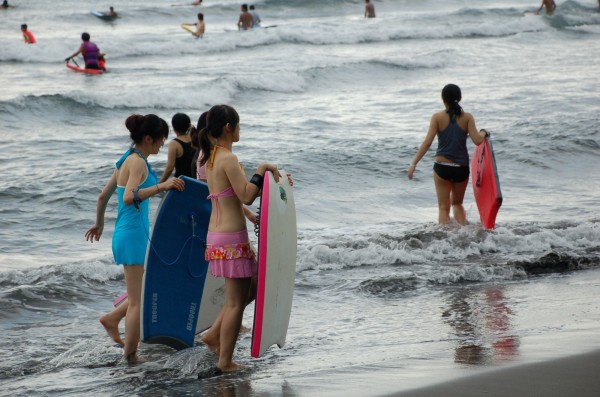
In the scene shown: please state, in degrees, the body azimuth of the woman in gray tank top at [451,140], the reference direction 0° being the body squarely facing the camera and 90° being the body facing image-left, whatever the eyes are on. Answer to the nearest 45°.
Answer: approximately 180°

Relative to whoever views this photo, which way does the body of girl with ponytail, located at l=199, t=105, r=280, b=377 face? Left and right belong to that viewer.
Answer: facing away from the viewer and to the right of the viewer

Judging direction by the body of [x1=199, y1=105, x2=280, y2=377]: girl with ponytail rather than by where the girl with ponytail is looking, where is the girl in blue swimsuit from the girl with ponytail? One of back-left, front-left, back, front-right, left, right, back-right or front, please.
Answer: left

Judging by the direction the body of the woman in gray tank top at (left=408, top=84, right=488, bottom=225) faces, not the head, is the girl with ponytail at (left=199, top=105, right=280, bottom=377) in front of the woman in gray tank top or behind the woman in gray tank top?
behind

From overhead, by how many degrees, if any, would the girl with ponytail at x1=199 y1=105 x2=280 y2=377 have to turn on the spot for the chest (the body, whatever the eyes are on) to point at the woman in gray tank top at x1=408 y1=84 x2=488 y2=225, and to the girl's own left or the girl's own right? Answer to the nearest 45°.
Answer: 0° — they already face them

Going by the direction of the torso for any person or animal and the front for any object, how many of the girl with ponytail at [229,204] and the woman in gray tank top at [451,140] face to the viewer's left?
0

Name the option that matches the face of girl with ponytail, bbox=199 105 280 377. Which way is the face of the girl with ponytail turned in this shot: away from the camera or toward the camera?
away from the camera

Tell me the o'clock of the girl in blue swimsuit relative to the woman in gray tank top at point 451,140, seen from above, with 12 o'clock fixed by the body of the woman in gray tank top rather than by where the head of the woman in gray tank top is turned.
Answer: The girl in blue swimsuit is roughly at 7 o'clock from the woman in gray tank top.
